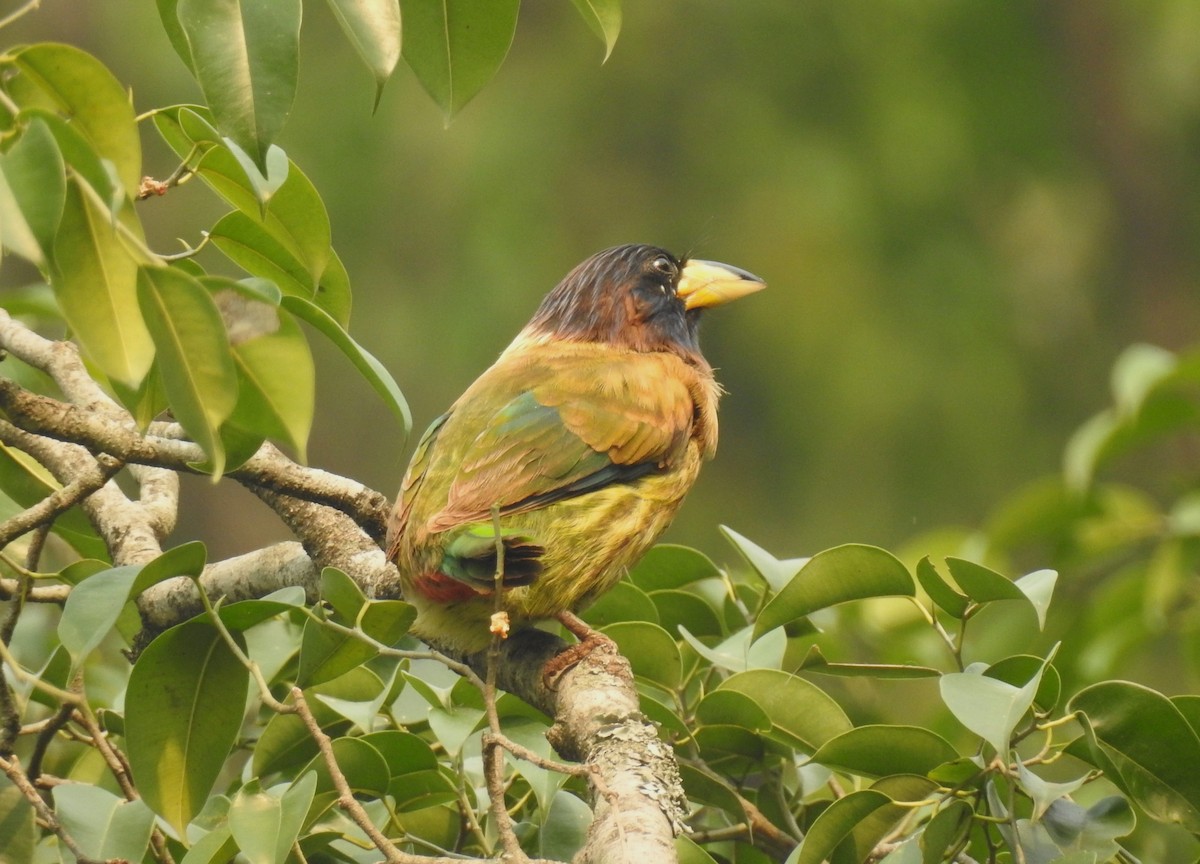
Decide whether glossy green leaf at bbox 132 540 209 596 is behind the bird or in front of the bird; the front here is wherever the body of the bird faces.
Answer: behind

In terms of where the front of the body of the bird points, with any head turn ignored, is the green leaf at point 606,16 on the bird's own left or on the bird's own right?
on the bird's own right

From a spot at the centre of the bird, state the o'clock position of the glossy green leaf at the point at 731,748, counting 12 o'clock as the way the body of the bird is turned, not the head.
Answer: The glossy green leaf is roughly at 2 o'clock from the bird.

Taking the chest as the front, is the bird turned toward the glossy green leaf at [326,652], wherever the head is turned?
no

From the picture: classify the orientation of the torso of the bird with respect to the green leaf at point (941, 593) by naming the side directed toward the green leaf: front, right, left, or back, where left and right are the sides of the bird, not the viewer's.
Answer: right

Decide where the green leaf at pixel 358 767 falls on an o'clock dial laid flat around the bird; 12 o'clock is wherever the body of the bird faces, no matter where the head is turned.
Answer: The green leaf is roughly at 5 o'clock from the bird.

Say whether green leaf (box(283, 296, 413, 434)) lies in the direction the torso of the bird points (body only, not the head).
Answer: no

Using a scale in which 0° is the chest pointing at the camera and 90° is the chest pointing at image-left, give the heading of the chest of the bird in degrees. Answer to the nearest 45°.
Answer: approximately 225°

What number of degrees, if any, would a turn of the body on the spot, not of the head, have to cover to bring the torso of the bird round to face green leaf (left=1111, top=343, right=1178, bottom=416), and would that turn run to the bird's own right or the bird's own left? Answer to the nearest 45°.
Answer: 0° — it already faces it

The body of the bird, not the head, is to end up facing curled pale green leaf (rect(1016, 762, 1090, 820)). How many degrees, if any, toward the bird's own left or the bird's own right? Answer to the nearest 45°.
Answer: approximately 90° to the bird's own right

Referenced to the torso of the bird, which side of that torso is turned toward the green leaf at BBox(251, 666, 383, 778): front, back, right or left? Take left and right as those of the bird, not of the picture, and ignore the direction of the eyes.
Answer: back
